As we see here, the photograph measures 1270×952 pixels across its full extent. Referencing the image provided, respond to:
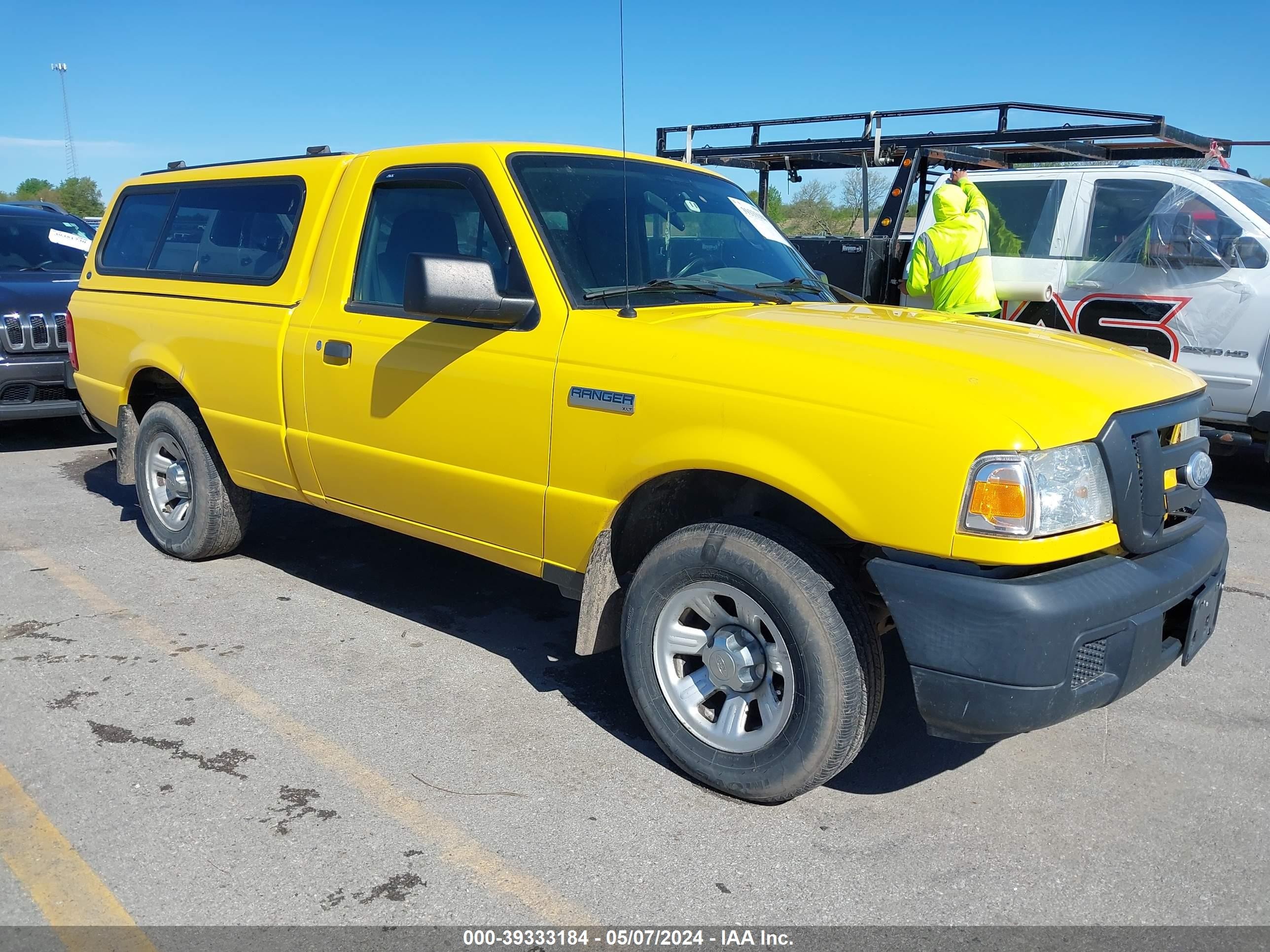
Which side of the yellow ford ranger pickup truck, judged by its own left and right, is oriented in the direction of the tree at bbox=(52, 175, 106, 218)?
back

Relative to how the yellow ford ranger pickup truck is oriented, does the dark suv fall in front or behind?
behind

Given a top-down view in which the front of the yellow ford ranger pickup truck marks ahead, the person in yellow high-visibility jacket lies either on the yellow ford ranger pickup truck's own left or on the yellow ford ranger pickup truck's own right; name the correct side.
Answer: on the yellow ford ranger pickup truck's own left

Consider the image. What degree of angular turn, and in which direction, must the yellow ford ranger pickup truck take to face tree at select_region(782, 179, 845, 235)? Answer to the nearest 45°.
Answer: approximately 135° to its left

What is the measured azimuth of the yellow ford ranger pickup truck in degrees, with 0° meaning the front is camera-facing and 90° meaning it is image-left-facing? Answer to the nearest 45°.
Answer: approximately 315°

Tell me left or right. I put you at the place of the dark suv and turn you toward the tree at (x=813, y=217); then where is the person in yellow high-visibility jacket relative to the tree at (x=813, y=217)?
right

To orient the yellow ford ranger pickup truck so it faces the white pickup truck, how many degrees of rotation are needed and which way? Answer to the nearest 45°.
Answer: approximately 90° to its left
